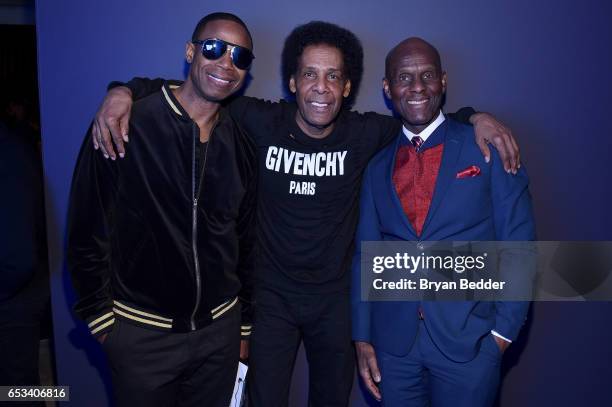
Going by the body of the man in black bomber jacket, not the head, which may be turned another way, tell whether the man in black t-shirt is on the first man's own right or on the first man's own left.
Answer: on the first man's own left

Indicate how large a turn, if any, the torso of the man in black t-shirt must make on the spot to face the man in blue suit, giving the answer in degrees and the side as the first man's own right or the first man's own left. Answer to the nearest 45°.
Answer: approximately 45° to the first man's own left

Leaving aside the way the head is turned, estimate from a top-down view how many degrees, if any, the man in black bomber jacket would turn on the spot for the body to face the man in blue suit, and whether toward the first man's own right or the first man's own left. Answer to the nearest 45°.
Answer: approximately 45° to the first man's own left

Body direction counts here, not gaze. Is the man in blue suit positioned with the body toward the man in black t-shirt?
no

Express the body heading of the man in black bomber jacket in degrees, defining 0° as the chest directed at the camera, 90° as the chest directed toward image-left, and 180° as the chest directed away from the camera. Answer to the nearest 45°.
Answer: approximately 315°

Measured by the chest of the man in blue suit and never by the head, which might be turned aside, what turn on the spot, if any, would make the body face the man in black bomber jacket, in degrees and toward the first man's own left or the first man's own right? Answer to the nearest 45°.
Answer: approximately 45° to the first man's own right

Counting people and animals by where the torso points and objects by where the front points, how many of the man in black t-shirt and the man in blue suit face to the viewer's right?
0

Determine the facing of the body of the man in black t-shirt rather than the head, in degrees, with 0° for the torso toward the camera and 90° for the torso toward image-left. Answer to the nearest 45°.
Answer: approximately 0°

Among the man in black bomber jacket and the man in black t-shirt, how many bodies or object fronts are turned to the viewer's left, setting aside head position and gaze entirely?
0

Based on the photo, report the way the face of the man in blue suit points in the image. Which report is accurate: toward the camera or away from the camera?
toward the camera

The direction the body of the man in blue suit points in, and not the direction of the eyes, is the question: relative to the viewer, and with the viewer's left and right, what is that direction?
facing the viewer and to the left of the viewer

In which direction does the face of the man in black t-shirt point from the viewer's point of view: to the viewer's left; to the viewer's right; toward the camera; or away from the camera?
toward the camera
